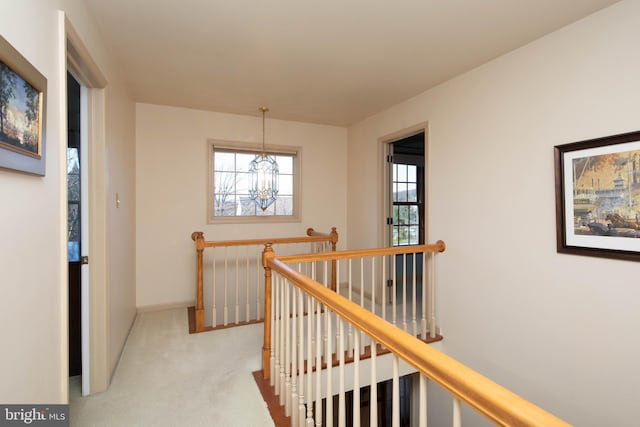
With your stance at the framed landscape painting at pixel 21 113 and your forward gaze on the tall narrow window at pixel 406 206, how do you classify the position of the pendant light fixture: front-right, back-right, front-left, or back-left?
front-left

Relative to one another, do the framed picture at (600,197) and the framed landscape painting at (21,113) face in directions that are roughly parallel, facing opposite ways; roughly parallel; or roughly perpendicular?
roughly parallel, facing opposite ways

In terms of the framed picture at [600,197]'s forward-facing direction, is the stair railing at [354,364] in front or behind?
in front

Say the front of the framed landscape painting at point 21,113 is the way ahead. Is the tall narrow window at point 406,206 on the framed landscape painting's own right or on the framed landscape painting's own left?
on the framed landscape painting's own left

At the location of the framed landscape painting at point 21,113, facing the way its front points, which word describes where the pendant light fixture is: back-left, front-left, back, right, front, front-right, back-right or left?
left

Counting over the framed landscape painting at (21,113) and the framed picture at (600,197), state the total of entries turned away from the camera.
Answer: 0

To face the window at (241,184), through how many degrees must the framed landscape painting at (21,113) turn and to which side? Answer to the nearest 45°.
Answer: approximately 90° to its left

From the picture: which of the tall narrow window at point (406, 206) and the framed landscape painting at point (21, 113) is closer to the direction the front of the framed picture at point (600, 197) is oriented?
the framed landscape painting

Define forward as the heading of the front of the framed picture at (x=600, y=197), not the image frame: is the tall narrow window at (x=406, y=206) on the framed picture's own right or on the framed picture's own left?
on the framed picture's own right

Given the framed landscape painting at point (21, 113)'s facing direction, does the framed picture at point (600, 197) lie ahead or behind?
ahead

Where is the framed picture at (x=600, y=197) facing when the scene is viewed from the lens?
facing the viewer and to the left of the viewer

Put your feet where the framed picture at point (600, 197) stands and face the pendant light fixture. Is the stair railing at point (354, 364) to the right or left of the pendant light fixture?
left

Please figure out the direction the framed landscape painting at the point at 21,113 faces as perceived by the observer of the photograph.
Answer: facing the viewer and to the right of the viewer

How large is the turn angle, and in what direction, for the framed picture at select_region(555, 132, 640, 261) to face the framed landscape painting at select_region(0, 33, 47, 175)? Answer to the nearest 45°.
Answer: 0° — it already faces it

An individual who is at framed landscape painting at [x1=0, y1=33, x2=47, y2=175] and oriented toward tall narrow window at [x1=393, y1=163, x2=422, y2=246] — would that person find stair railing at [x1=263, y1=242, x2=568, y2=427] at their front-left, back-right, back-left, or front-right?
front-right

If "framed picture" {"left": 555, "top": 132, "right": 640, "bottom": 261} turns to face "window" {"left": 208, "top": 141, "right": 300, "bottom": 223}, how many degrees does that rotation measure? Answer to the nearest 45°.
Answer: approximately 45° to its right
